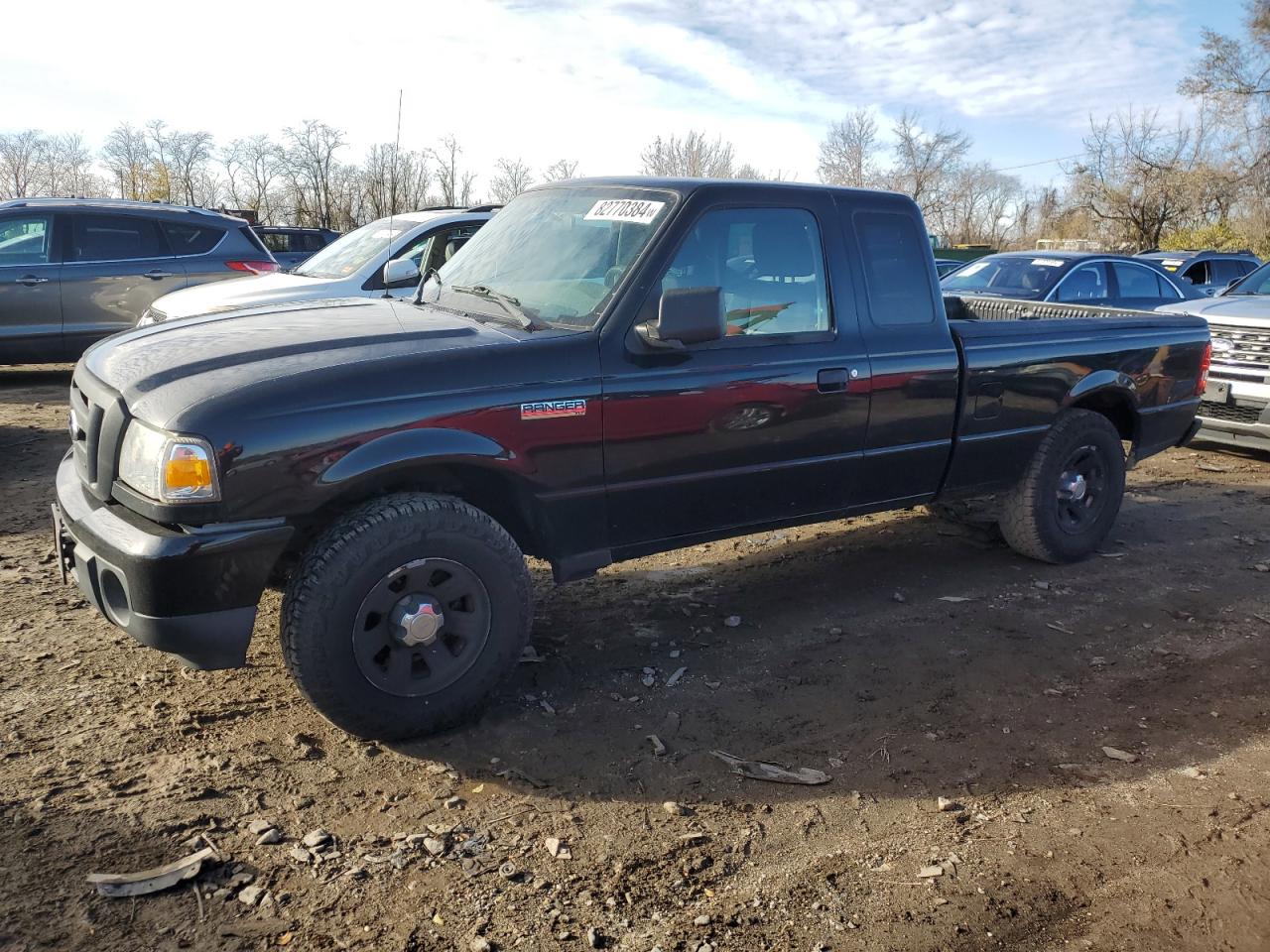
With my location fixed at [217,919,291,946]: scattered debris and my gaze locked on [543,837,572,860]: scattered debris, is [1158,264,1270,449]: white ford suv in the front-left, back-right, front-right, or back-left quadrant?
front-left

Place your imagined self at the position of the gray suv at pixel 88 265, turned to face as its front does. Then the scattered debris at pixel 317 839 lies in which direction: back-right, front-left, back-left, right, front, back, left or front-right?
left

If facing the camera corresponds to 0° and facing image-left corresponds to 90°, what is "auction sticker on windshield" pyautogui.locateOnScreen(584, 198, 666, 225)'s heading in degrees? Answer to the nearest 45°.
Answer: approximately 45°

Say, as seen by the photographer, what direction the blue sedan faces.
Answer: facing the viewer and to the left of the viewer

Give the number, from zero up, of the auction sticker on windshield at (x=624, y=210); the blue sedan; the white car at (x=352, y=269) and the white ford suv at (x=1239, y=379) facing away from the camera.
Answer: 0

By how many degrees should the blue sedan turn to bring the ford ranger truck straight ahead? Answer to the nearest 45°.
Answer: approximately 45° to its left

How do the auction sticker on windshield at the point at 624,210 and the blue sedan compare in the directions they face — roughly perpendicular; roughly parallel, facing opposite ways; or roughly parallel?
roughly parallel

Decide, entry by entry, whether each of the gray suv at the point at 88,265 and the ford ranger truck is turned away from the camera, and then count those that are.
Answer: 0

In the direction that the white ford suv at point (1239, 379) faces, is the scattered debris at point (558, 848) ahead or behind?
ahead

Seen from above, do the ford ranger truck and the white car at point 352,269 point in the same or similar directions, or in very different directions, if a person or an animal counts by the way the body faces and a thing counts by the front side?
same or similar directions

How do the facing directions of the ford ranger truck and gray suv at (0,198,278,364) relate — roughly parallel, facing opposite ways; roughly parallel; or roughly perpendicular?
roughly parallel

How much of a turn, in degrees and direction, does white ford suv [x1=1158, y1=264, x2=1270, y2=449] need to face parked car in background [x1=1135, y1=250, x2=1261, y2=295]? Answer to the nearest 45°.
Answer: approximately 135° to its right

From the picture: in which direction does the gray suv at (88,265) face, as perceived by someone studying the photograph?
facing to the left of the viewer

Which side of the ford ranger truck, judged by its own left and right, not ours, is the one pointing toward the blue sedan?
back

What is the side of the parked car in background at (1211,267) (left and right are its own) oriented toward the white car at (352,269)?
front

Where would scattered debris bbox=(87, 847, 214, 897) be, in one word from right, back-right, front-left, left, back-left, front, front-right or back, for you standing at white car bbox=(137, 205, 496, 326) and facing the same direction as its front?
front-left
